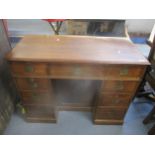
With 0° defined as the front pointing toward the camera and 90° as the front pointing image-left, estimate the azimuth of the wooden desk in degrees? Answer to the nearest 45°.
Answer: approximately 0°
